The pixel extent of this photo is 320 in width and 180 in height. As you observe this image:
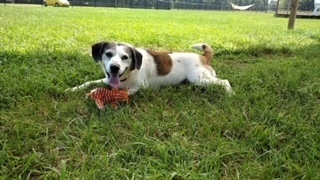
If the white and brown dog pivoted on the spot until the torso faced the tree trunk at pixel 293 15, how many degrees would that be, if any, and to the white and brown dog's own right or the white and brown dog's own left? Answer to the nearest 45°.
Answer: approximately 135° to the white and brown dog's own right

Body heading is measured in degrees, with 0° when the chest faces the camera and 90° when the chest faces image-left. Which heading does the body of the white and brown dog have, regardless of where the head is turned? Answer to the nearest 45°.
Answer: approximately 90°
